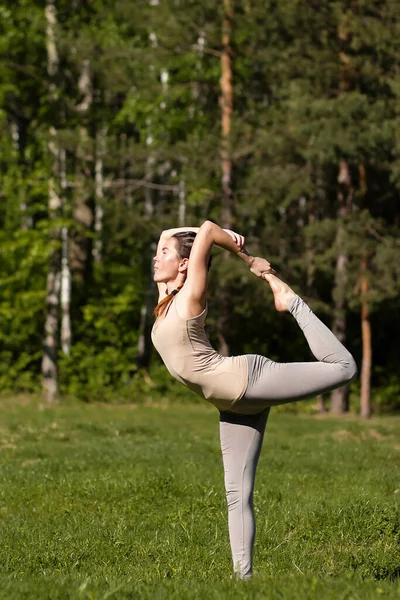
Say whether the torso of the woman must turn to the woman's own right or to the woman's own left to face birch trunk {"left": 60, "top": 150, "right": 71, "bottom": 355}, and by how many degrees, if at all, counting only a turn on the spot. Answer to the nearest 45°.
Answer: approximately 90° to the woman's own right

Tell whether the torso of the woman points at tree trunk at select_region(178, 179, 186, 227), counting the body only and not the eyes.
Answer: no

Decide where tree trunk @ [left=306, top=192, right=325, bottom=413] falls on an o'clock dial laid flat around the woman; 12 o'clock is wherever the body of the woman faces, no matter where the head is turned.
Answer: The tree trunk is roughly at 3 o'clock from the woman.

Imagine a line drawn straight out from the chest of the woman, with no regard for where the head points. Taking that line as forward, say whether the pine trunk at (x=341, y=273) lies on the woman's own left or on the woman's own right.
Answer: on the woman's own right

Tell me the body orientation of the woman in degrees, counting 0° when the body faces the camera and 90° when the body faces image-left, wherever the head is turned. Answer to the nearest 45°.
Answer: approximately 90°

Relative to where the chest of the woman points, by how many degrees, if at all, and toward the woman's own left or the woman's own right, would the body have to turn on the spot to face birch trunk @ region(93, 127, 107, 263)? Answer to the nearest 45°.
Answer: approximately 90° to the woman's own right

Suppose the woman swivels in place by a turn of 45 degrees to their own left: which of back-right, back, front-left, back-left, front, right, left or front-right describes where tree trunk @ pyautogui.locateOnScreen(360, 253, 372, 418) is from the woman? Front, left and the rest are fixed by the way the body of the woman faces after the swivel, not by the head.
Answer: back-right

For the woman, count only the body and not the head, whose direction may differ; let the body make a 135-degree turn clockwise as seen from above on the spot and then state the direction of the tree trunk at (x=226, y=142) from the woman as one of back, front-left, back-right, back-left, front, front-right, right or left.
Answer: front-left

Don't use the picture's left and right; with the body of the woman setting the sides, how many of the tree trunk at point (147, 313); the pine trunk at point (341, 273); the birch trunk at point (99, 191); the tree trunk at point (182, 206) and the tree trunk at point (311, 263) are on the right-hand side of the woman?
5

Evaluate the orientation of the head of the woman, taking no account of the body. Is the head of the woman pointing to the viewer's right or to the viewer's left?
to the viewer's left

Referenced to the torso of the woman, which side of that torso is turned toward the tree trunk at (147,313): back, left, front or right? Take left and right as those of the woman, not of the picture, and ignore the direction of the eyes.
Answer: right

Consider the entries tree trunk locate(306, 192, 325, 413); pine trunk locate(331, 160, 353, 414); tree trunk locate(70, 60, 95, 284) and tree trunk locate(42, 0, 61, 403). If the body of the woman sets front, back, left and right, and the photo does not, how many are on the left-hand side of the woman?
0
